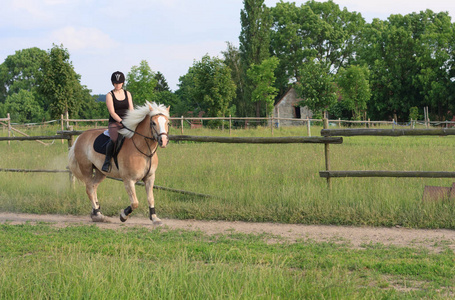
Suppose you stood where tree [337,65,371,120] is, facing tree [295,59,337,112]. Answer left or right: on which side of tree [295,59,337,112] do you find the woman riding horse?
left

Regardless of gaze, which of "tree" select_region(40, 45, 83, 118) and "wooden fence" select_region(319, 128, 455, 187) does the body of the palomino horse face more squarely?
the wooden fence

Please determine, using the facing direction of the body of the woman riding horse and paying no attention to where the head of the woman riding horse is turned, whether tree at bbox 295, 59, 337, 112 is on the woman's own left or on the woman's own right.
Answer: on the woman's own left

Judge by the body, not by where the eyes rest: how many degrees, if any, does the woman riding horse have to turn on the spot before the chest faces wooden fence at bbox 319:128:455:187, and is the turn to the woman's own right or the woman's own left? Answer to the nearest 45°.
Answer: approximately 45° to the woman's own left

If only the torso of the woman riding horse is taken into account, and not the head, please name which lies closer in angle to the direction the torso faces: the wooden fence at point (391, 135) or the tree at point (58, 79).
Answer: the wooden fence

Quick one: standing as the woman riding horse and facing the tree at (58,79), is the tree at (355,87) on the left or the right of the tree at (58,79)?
right

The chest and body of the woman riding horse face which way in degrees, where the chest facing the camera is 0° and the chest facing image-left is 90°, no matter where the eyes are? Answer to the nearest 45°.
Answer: approximately 315°

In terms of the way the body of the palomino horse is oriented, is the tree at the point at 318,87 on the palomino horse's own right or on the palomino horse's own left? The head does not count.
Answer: on the palomino horse's own left

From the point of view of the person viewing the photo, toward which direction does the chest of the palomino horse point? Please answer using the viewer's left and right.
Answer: facing the viewer and to the right of the viewer

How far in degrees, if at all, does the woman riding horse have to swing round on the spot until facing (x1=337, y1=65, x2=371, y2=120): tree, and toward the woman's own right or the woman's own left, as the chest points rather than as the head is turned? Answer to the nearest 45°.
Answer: approximately 90° to the woman's own left

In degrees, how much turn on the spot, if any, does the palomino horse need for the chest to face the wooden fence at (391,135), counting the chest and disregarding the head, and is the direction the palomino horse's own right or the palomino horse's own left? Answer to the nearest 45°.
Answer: approximately 45° to the palomino horse's own left
